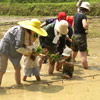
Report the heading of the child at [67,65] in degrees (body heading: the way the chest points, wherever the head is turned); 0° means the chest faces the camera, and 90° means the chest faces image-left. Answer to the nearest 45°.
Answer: approximately 90°

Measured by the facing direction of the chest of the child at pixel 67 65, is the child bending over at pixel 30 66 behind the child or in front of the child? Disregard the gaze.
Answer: in front
